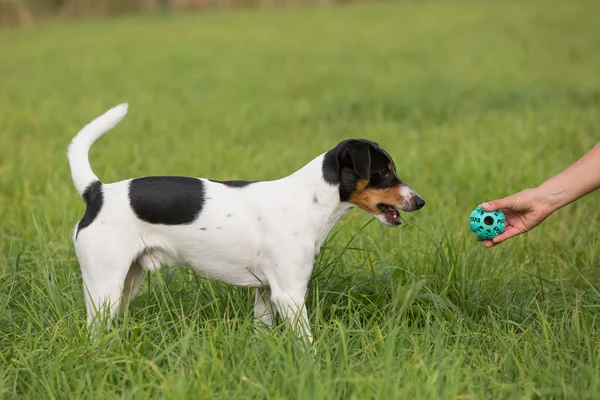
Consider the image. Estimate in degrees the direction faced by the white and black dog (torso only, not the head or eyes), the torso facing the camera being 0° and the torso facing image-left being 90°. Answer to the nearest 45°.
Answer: approximately 270°
